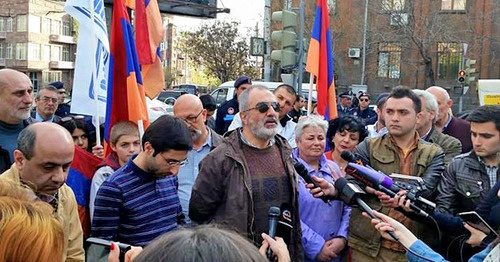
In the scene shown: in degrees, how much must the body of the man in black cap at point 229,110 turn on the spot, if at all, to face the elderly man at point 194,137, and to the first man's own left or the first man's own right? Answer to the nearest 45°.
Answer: approximately 45° to the first man's own right

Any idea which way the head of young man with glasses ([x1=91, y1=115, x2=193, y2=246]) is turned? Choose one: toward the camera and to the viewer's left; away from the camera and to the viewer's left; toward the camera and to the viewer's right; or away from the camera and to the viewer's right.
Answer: toward the camera and to the viewer's right

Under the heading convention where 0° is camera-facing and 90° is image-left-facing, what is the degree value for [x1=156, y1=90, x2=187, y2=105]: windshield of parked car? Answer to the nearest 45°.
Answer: approximately 45°

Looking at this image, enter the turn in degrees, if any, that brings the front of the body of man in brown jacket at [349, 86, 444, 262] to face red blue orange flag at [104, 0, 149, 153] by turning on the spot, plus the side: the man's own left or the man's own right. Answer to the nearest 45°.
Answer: approximately 90° to the man's own right

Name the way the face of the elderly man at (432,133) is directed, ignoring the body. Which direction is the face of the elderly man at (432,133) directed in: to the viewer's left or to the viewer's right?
to the viewer's left

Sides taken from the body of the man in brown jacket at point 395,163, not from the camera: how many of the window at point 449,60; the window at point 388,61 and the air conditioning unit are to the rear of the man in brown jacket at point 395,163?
3

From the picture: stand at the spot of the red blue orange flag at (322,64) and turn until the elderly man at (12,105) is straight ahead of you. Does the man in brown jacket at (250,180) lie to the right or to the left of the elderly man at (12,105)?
left
